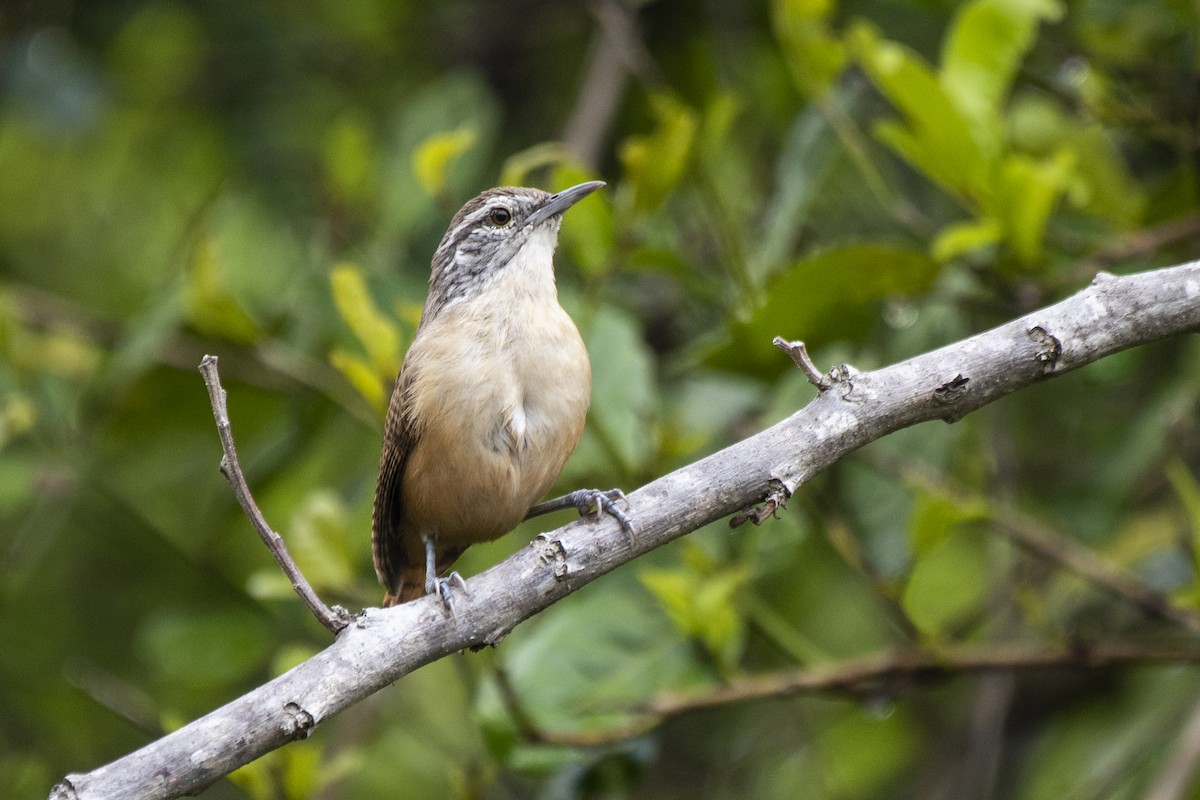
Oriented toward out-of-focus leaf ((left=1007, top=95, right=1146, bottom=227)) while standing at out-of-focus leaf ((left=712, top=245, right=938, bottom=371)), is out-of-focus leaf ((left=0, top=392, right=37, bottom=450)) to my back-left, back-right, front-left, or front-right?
back-left

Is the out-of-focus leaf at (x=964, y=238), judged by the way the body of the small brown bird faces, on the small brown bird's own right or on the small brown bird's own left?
on the small brown bird's own left

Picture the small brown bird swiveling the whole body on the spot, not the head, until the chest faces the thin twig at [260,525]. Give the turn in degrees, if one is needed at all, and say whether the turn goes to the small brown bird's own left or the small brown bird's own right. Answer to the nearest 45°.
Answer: approximately 90° to the small brown bird's own right

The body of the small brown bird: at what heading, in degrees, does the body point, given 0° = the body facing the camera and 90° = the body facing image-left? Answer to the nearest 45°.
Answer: approximately 315°

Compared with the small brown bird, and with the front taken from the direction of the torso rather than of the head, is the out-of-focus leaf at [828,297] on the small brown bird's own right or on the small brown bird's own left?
on the small brown bird's own left

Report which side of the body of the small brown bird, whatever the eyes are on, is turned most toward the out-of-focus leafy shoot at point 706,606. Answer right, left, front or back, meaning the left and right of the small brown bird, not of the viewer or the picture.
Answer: left

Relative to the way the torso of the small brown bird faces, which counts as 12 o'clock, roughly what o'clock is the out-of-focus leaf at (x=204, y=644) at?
The out-of-focus leaf is roughly at 6 o'clock from the small brown bird.
